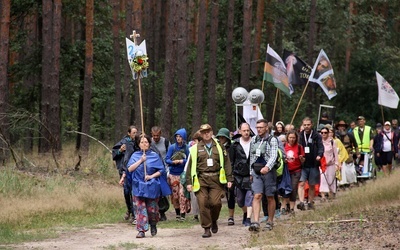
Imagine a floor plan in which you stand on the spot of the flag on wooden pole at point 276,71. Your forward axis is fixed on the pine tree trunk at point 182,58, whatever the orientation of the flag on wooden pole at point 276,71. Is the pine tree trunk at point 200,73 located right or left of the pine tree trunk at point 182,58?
right

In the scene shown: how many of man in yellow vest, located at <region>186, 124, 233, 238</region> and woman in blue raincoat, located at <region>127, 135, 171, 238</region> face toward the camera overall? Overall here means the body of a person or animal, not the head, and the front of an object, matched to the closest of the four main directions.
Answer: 2

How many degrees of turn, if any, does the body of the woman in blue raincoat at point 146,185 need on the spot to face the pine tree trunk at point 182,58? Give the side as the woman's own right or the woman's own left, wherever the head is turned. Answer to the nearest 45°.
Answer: approximately 180°

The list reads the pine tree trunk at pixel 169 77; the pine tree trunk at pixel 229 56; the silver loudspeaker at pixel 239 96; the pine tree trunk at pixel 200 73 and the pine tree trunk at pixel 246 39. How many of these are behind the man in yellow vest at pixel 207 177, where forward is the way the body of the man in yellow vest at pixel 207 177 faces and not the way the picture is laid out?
5

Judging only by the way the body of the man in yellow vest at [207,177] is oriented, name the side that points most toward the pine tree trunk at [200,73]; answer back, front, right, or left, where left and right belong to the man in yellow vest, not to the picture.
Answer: back

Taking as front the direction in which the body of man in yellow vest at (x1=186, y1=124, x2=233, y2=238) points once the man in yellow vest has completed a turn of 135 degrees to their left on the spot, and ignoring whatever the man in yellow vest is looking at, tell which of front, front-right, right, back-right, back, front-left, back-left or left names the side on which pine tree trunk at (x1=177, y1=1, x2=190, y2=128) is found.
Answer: front-left

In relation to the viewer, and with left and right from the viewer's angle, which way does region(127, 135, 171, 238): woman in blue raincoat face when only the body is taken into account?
facing the viewer

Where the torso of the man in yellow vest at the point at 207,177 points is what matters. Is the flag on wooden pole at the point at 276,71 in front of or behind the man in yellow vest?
behind

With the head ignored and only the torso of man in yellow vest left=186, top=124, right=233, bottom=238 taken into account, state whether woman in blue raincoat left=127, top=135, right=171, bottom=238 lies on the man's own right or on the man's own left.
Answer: on the man's own right

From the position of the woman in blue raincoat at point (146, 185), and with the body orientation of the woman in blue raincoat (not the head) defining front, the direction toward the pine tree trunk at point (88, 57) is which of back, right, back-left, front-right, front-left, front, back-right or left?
back

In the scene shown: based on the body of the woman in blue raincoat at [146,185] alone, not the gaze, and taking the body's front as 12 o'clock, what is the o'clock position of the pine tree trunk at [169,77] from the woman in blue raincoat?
The pine tree trunk is roughly at 6 o'clock from the woman in blue raincoat.

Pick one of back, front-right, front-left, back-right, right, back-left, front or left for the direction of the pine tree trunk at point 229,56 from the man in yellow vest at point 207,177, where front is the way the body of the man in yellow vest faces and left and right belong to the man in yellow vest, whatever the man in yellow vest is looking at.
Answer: back
